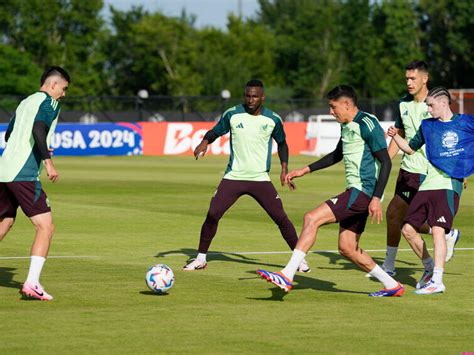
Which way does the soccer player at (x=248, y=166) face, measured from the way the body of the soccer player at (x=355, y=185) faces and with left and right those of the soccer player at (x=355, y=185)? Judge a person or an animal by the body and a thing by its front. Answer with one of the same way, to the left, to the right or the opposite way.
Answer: to the left

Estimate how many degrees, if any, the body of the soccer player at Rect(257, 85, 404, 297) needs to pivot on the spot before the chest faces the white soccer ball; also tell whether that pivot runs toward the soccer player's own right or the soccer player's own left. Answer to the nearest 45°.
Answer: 0° — they already face it

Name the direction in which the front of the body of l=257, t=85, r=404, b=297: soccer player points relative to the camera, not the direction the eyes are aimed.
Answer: to the viewer's left

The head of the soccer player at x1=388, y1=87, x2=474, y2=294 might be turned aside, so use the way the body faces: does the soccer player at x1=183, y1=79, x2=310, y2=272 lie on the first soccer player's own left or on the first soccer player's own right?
on the first soccer player's own right

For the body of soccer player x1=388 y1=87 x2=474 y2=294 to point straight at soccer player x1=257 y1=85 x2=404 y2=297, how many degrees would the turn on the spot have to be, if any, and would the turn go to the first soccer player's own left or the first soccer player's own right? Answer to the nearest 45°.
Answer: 0° — they already face them

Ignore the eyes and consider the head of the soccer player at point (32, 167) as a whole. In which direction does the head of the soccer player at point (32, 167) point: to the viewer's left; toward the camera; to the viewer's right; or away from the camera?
to the viewer's right

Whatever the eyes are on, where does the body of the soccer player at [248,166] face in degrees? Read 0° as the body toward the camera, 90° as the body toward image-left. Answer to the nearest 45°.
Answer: approximately 0°

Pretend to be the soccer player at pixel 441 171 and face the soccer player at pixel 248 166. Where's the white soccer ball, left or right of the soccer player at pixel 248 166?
left

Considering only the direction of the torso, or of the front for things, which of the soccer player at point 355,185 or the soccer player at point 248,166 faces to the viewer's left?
the soccer player at point 355,185

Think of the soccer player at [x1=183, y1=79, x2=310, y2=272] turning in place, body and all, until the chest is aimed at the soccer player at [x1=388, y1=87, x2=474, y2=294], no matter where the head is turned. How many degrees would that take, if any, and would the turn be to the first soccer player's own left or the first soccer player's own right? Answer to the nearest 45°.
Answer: approximately 45° to the first soccer player's own left

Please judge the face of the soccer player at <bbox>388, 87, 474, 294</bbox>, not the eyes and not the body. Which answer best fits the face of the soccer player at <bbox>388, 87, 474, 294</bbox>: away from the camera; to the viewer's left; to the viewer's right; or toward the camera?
to the viewer's left

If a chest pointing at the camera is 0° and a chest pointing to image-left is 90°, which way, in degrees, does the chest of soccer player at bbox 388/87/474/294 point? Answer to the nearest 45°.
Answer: approximately 45°
